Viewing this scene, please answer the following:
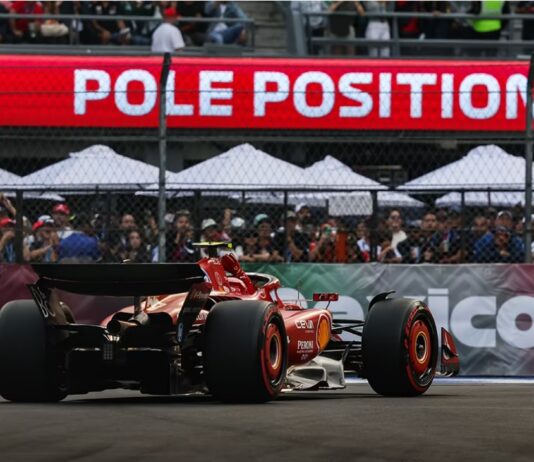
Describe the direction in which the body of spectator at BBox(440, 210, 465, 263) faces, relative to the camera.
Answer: toward the camera

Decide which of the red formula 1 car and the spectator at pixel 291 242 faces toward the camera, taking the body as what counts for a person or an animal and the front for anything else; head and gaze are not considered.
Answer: the spectator

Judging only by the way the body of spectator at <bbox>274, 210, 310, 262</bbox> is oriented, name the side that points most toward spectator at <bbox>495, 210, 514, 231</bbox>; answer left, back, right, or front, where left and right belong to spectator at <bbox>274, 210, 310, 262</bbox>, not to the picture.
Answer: left

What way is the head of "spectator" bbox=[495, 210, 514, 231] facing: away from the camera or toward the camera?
toward the camera

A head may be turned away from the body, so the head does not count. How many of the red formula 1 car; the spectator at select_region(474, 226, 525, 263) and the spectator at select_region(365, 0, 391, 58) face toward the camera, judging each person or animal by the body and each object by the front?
2

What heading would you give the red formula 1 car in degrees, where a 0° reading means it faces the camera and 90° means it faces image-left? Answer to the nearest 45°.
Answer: approximately 225°

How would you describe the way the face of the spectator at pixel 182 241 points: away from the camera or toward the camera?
toward the camera

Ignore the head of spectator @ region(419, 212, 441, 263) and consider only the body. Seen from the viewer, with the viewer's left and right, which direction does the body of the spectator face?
facing the viewer

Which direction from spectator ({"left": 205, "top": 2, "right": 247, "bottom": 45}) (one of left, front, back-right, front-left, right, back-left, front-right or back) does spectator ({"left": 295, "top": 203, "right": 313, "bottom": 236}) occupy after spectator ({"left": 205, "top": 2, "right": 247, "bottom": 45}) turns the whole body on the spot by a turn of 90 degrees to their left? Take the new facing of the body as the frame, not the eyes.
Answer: right

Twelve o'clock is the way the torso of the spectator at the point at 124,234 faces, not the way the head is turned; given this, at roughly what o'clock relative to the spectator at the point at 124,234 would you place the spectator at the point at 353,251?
the spectator at the point at 353,251 is roughly at 9 o'clock from the spectator at the point at 124,234.

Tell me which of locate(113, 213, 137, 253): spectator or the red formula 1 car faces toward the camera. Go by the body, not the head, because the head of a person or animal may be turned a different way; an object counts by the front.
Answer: the spectator

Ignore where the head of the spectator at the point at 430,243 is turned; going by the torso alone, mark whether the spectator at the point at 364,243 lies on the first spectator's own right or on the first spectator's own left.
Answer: on the first spectator's own right

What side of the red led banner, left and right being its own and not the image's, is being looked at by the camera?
front

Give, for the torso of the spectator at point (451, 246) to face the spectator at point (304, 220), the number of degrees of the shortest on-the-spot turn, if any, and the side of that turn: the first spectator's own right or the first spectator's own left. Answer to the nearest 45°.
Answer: approximately 90° to the first spectator's own right

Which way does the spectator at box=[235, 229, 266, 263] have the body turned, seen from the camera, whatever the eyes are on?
toward the camera

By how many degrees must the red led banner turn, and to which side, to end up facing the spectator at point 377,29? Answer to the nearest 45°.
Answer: approximately 135° to its left
